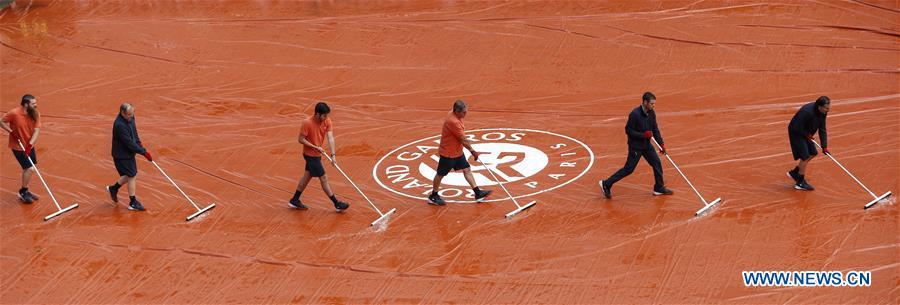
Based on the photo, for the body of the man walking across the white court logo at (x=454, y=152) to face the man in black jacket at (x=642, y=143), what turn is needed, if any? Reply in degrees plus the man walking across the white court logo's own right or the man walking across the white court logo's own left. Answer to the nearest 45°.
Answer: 0° — they already face them

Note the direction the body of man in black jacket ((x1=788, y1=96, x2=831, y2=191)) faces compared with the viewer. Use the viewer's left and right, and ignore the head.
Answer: facing to the right of the viewer

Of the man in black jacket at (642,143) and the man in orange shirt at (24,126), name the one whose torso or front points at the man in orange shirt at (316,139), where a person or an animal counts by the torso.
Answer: the man in orange shirt at (24,126)

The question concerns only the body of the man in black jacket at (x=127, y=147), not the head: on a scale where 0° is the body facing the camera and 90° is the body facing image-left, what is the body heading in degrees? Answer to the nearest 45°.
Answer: approximately 315°

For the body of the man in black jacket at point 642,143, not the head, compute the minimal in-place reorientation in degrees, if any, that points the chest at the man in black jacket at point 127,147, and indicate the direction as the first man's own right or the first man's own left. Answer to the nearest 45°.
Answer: approximately 135° to the first man's own right

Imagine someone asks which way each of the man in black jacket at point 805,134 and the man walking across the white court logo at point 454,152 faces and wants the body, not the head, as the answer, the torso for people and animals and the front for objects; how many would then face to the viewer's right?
2

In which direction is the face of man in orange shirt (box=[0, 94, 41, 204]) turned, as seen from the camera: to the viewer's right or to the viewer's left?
to the viewer's right

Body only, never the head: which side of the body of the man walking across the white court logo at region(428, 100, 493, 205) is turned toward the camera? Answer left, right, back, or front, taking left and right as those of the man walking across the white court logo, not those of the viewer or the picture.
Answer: right

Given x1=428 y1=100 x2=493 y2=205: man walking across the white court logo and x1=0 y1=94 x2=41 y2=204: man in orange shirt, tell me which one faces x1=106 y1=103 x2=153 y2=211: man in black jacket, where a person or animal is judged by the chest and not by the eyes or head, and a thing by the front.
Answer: the man in orange shirt

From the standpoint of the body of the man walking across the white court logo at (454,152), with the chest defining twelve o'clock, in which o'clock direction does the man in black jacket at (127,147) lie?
The man in black jacket is roughly at 6 o'clock from the man walking across the white court logo.
